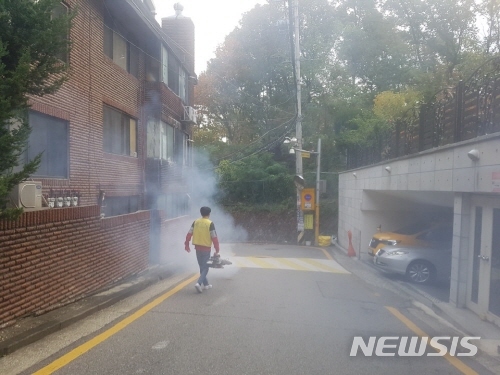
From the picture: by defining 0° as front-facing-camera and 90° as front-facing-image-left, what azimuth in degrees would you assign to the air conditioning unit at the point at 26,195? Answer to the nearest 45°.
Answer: approximately 315°

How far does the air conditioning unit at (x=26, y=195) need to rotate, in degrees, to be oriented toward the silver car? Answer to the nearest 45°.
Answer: approximately 45° to its left

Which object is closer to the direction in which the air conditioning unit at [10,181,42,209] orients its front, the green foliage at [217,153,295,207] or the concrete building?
the concrete building

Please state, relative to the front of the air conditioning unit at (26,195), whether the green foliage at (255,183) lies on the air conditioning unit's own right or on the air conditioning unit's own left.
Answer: on the air conditioning unit's own left
